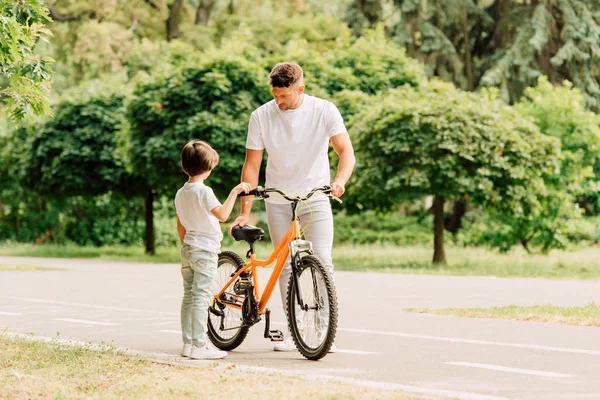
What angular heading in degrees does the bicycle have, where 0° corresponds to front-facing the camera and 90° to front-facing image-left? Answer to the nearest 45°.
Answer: approximately 315°

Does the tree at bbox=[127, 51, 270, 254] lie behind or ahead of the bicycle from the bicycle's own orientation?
behind

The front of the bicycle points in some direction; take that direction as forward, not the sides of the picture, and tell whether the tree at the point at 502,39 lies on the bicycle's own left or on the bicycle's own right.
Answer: on the bicycle's own left

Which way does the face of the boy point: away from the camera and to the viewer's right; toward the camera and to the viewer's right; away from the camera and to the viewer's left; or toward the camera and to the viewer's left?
away from the camera and to the viewer's right

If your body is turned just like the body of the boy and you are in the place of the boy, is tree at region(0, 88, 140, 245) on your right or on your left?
on your left

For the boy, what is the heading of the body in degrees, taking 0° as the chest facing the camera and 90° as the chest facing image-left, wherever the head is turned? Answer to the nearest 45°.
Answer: approximately 225°
